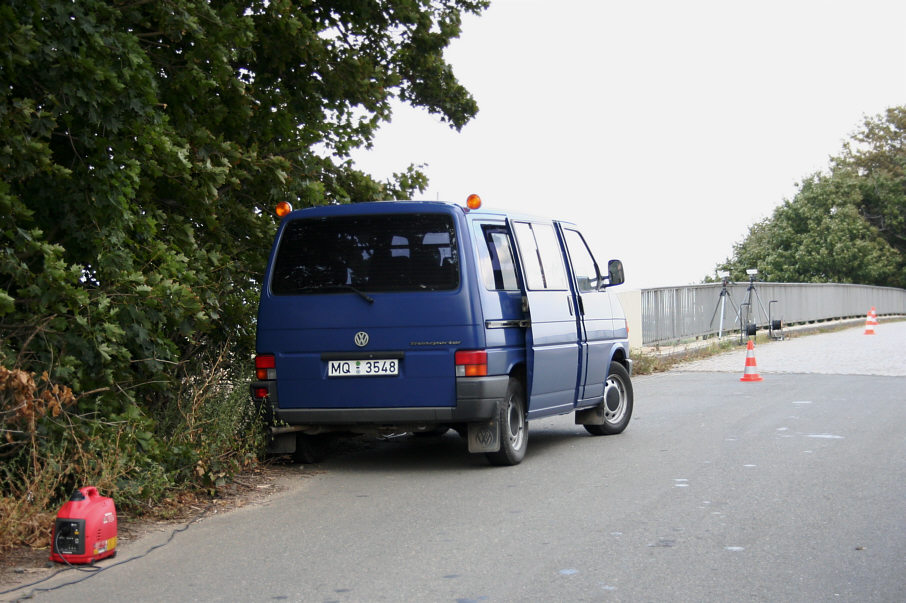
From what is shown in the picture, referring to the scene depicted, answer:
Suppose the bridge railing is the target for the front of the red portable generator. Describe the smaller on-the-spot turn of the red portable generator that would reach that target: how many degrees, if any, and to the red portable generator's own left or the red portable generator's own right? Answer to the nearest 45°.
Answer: approximately 180°

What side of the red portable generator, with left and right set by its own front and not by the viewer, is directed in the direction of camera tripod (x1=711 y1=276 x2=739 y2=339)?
back

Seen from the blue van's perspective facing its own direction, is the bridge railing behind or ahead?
ahead

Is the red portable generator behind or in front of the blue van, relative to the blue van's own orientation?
behind

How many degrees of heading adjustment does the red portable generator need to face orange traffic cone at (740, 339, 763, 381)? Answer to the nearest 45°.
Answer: approximately 180°

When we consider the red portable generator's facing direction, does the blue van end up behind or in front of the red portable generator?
behind

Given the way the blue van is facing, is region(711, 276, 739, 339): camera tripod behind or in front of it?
in front

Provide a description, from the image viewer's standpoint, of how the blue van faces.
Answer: facing away from the viewer and to the right of the viewer

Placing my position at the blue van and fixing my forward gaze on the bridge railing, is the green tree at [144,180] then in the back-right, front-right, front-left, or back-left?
back-left

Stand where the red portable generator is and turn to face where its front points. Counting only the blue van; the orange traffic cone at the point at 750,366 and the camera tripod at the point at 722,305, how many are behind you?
3

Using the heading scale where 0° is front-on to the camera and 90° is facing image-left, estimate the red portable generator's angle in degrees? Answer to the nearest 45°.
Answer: approximately 45°
